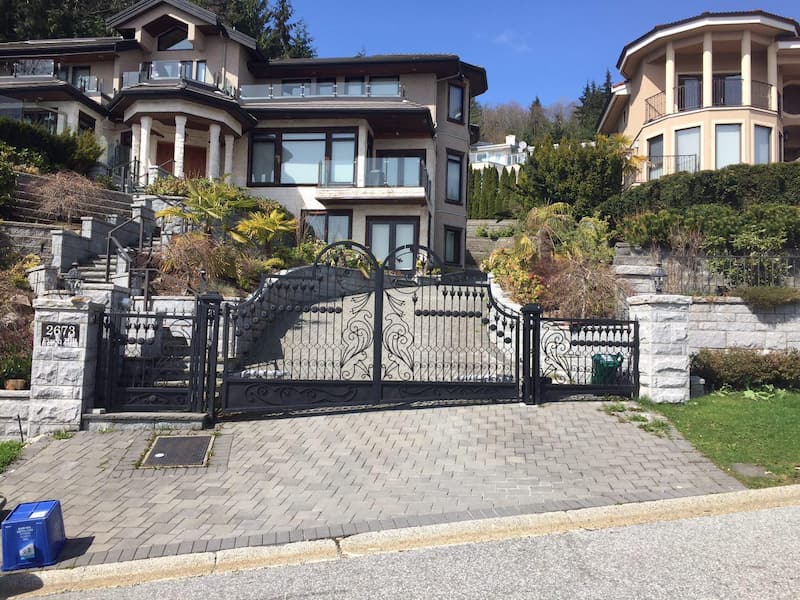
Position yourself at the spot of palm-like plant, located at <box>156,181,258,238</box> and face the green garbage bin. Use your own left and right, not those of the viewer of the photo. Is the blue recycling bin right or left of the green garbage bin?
right

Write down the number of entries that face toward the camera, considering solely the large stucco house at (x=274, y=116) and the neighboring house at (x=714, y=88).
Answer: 2

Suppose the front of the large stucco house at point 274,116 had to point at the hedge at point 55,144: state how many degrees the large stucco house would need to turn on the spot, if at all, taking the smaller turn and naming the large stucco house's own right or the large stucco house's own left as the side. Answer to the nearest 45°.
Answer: approximately 90° to the large stucco house's own right

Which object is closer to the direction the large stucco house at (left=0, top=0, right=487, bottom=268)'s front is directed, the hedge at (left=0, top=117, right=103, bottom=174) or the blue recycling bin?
the blue recycling bin

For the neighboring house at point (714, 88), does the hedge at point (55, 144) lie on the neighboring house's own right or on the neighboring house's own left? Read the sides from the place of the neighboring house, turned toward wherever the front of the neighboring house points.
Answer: on the neighboring house's own right

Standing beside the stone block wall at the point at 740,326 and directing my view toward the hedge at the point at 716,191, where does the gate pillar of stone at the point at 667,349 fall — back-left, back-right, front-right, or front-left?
back-left

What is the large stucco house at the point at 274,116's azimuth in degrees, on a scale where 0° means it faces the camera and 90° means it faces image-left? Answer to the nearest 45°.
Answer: approximately 0°

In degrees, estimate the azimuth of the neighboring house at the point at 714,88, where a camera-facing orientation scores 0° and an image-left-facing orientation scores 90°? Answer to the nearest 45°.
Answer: approximately 0°

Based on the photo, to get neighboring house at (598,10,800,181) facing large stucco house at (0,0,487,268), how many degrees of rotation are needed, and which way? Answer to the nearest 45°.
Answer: approximately 45° to its right
